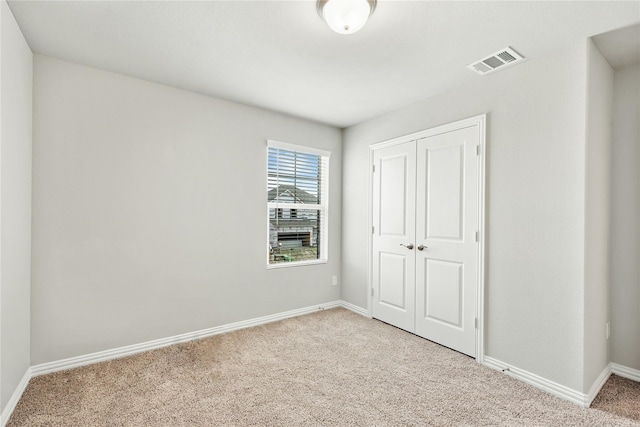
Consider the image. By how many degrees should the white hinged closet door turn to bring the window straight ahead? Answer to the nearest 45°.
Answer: approximately 45° to its right

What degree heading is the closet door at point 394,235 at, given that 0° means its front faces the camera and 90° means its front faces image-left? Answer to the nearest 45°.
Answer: approximately 45°

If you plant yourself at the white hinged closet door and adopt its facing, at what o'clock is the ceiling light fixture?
The ceiling light fixture is roughly at 11 o'clock from the white hinged closet door.

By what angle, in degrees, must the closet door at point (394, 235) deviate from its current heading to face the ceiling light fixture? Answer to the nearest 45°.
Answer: approximately 45° to its left

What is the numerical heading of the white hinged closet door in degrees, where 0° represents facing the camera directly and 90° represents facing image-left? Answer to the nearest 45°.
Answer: approximately 45°
